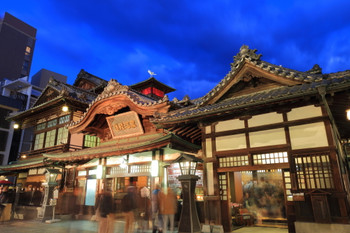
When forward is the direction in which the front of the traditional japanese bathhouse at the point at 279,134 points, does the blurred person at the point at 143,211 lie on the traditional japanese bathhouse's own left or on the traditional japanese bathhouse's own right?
on the traditional japanese bathhouse's own right

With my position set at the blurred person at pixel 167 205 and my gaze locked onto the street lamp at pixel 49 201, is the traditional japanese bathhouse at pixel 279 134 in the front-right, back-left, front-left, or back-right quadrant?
back-right

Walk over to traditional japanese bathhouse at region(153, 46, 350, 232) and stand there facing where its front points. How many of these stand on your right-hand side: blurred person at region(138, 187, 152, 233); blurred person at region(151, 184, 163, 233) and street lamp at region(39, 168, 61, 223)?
3

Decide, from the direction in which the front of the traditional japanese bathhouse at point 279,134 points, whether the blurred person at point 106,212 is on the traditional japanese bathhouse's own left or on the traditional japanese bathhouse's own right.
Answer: on the traditional japanese bathhouse's own right

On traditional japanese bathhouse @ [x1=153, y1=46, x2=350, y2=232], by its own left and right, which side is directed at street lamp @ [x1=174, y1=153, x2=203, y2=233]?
front

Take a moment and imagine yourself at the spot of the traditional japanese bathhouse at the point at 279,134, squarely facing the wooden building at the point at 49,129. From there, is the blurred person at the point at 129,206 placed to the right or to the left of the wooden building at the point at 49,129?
left

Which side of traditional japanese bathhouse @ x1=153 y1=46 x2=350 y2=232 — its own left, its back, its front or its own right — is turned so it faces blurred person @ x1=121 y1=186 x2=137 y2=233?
right

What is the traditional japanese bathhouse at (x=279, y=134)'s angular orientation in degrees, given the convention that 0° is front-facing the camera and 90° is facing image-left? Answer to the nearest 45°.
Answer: approximately 0°

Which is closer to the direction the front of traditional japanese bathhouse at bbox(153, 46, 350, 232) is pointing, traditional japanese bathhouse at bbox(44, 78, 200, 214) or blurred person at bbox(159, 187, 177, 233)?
the blurred person

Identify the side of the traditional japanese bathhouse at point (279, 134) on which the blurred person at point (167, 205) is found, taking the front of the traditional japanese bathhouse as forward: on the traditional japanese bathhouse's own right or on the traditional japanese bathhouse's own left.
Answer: on the traditional japanese bathhouse's own right

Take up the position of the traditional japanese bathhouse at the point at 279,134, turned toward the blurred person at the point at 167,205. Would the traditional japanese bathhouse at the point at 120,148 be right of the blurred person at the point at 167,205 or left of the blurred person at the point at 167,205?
right

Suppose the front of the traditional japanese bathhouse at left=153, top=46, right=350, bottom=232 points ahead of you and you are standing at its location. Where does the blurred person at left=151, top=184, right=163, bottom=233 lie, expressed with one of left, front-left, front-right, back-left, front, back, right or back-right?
right
